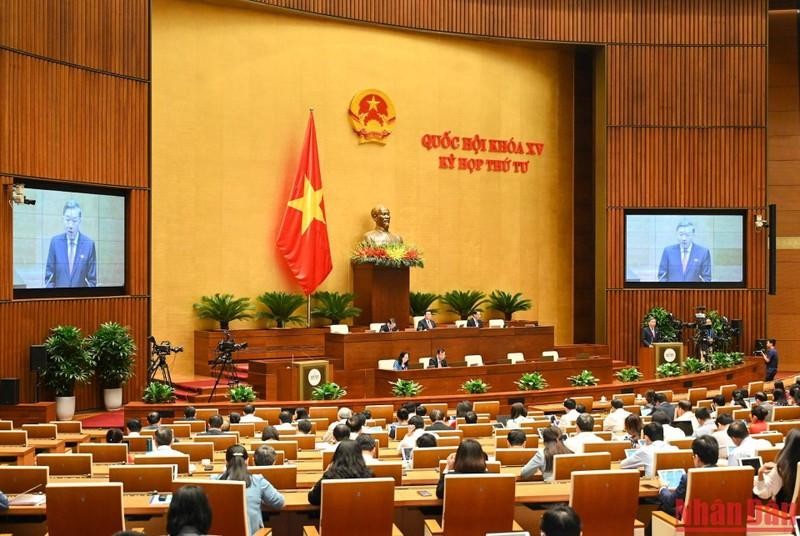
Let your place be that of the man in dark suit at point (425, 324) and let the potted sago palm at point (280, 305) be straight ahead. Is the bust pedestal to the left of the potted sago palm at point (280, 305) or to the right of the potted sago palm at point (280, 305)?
right

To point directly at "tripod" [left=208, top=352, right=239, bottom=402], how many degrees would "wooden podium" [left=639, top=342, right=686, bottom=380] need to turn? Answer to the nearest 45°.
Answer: approximately 45° to its right

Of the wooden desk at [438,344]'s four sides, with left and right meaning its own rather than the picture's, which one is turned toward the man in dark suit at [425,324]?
back

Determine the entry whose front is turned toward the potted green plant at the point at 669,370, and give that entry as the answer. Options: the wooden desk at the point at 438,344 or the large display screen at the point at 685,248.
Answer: the large display screen

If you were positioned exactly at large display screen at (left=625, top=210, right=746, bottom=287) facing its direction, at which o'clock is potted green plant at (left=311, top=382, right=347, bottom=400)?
The potted green plant is roughly at 1 o'clock from the large display screen.

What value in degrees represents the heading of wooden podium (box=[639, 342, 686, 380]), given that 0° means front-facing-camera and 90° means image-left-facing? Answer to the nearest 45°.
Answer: approximately 0°

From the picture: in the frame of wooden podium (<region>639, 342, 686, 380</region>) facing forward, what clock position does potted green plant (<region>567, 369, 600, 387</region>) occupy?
The potted green plant is roughly at 3 o'clock from the wooden podium.

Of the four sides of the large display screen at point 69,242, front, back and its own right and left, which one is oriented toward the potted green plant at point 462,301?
left

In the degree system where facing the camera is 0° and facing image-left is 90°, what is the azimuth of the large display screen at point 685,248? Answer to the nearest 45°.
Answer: approximately 0°

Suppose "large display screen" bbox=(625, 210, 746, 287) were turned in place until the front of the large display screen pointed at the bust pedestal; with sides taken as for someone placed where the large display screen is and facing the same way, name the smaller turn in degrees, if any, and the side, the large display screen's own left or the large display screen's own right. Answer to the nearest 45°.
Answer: approximately 45° to the large display screen's own right

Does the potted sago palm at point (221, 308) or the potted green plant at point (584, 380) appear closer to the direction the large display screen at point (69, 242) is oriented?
the potted green plant
